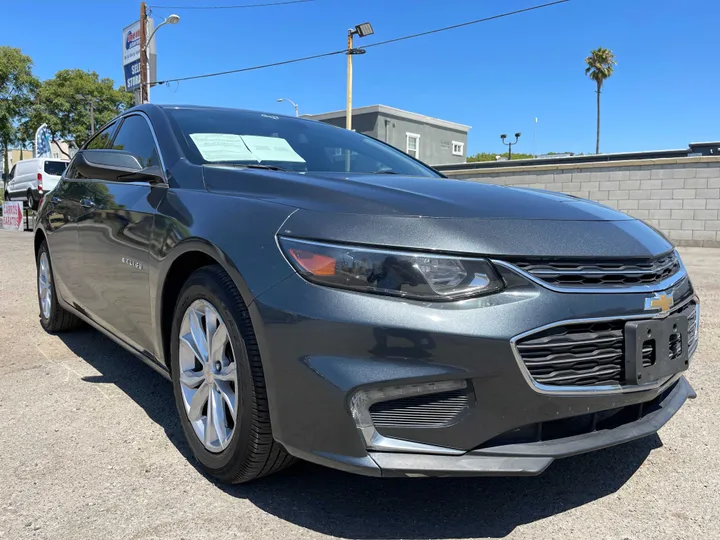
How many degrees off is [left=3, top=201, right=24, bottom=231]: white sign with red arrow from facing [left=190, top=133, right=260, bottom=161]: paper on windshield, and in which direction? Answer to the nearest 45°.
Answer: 0° — it already faces it

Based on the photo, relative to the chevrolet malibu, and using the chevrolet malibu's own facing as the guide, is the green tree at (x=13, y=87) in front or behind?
behind

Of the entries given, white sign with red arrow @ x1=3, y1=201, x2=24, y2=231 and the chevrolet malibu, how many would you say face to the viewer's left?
0

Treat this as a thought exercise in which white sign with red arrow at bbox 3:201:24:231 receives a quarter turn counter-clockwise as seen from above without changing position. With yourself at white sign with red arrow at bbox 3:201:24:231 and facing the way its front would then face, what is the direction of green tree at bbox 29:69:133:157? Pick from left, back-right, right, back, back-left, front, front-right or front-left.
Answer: left

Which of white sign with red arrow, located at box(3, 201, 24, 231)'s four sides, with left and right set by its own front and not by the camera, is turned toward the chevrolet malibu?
front

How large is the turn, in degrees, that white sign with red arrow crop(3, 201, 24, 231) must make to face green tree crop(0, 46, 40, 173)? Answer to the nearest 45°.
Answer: approximately 180°

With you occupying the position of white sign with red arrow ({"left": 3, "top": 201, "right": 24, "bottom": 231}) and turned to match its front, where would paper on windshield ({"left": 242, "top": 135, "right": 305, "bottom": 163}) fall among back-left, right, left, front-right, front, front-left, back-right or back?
front

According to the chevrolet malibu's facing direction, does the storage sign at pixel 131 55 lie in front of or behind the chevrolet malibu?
behind

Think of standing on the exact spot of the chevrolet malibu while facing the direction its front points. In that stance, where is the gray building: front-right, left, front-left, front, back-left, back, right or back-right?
back-left

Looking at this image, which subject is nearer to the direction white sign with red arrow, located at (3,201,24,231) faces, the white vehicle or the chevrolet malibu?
the chevrolet malibu

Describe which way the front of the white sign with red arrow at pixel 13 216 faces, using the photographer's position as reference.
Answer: facing the viewer

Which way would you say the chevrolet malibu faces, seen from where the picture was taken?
facing the viewer and to the right of the viewer
